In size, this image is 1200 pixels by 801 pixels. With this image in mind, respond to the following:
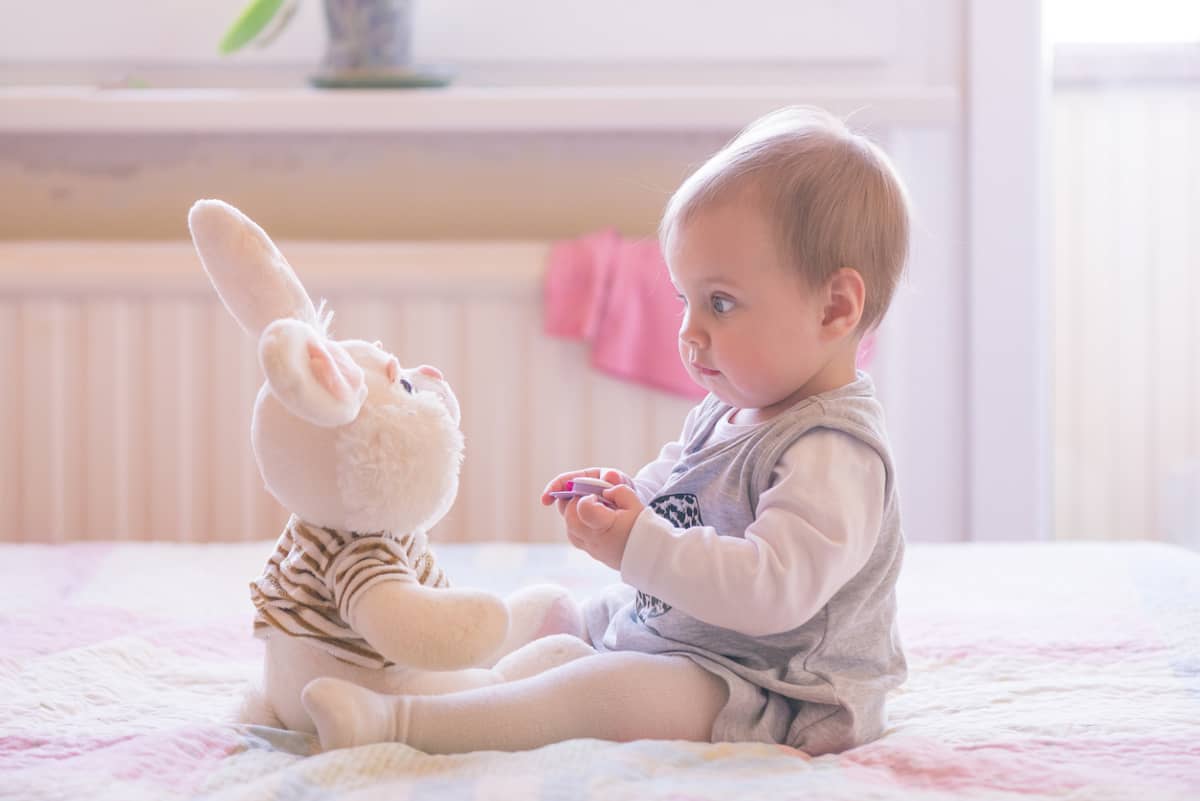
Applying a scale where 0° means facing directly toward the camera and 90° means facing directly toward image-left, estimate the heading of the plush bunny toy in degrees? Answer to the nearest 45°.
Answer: approximately 270°

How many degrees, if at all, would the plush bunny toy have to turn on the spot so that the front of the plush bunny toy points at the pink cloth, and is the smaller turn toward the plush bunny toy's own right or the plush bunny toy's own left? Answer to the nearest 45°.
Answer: approximately 90° to the plush bunny toy's own left

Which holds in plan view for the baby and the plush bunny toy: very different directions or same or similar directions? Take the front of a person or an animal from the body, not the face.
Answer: very different directions

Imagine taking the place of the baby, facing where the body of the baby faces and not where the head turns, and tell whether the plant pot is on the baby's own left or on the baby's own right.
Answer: on the baby's own right

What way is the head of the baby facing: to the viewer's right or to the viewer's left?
to the viewer's left

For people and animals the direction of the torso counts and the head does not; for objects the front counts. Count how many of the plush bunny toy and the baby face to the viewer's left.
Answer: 1

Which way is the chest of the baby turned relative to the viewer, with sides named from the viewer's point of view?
facing to the left of the viewer

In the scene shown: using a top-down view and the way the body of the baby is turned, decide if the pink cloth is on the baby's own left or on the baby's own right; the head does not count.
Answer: on the baby's own right

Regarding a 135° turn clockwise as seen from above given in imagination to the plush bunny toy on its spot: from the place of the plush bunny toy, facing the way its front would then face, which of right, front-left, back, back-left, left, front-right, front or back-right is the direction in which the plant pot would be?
back-right
